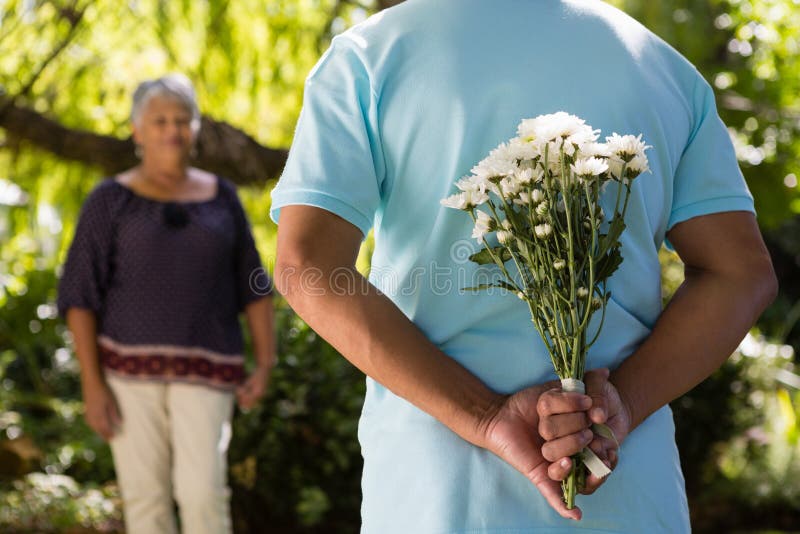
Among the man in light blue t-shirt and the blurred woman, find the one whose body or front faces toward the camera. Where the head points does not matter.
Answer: the blurred woman

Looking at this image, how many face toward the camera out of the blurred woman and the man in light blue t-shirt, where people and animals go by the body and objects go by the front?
1

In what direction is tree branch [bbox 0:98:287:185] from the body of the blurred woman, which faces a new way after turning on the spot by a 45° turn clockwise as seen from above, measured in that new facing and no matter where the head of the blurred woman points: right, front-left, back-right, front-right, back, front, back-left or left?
back-right

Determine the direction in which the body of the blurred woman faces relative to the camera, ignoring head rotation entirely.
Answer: toward the camera

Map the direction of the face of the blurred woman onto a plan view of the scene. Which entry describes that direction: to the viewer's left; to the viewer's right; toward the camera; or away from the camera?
toward the camera

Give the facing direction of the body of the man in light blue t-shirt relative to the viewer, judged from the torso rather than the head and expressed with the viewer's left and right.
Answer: facing away from the viewer

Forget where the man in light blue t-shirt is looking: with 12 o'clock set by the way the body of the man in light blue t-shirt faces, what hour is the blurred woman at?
The blurred woman is roughly at 11 o'clock from the man in light blue t-shirt.

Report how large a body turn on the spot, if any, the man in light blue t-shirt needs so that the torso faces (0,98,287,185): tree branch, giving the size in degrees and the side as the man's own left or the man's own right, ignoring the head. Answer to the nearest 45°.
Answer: approximately 45° to the man's own left

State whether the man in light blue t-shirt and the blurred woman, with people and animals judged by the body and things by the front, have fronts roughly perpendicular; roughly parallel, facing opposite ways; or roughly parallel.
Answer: roughly parallel, facing opposite ways

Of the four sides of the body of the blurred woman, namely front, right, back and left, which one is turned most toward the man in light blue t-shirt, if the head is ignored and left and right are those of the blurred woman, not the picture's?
front
